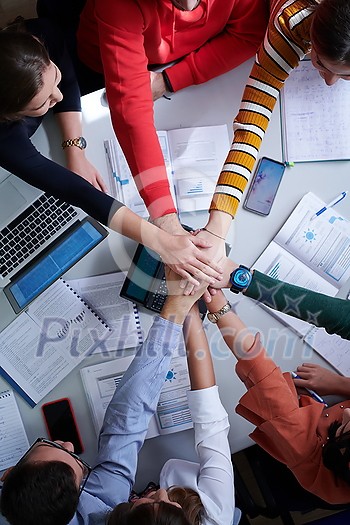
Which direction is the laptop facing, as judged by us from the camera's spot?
facing away from the viewer and to the left of the viewer

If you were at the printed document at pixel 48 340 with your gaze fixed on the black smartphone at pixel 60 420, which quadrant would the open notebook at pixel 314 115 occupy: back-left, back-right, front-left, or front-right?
back-left
